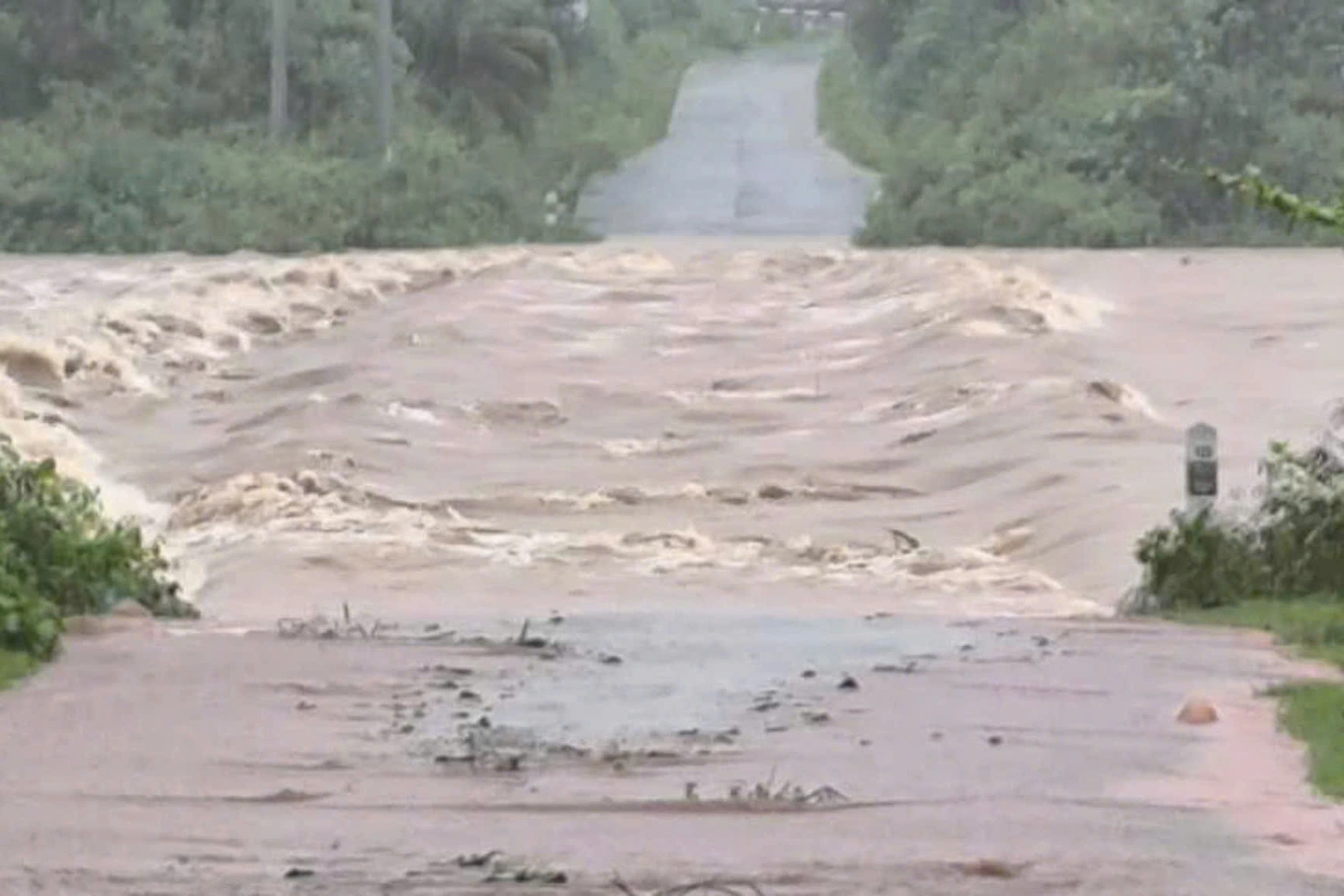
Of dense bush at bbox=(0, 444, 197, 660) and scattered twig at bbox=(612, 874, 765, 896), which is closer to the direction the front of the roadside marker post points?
the scattered twig

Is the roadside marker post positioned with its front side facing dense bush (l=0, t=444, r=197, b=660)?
no

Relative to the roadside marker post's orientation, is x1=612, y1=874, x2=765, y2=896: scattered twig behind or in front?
in front

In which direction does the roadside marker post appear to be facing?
toward the camera
